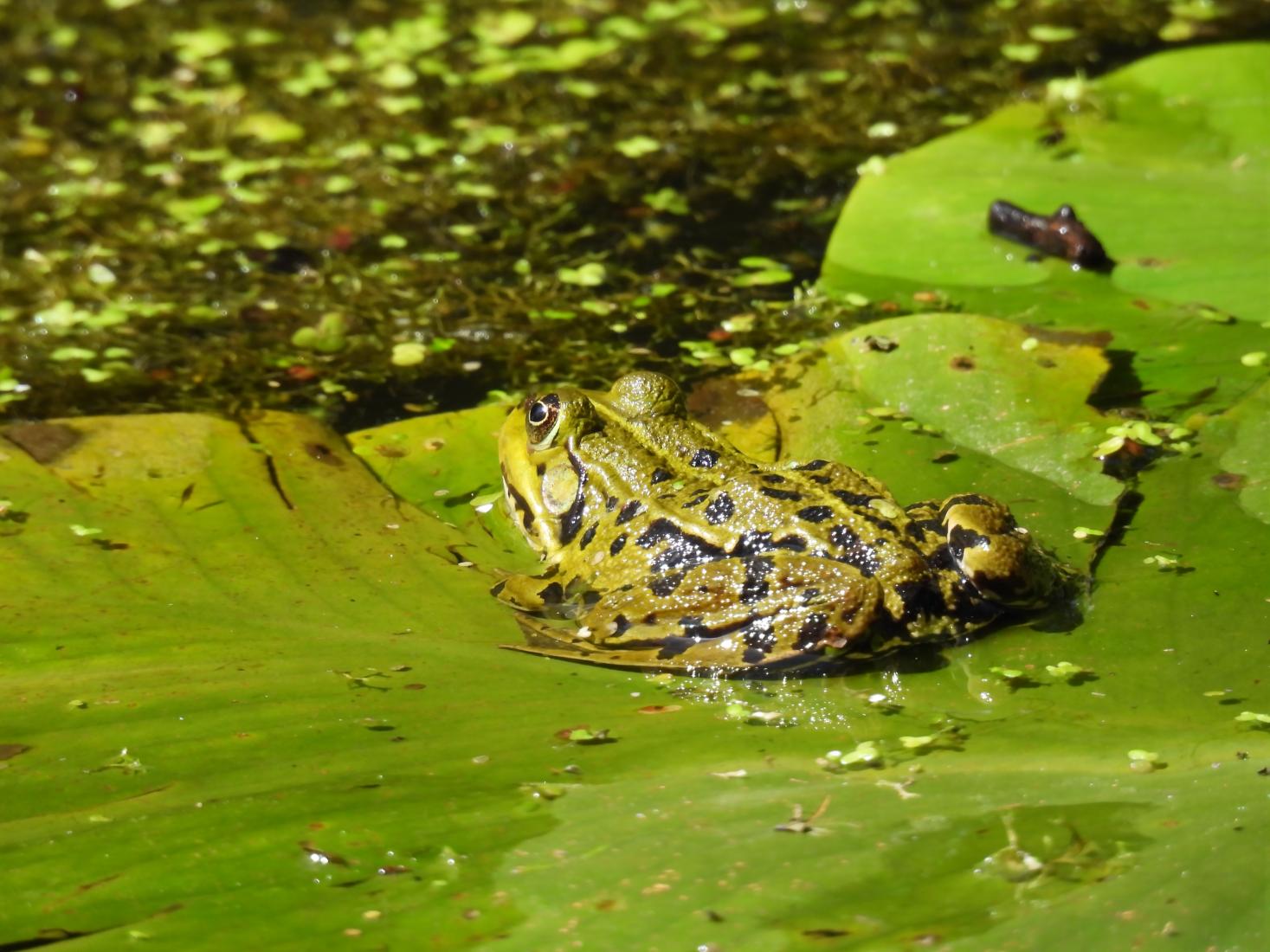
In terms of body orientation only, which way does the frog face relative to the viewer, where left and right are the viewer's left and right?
facing away from the viewer and to the left of the viewer

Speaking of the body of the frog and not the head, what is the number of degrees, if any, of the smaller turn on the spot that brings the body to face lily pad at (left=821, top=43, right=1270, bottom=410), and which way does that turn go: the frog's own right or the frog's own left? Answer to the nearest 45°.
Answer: approximately 90° to the frog's own right
